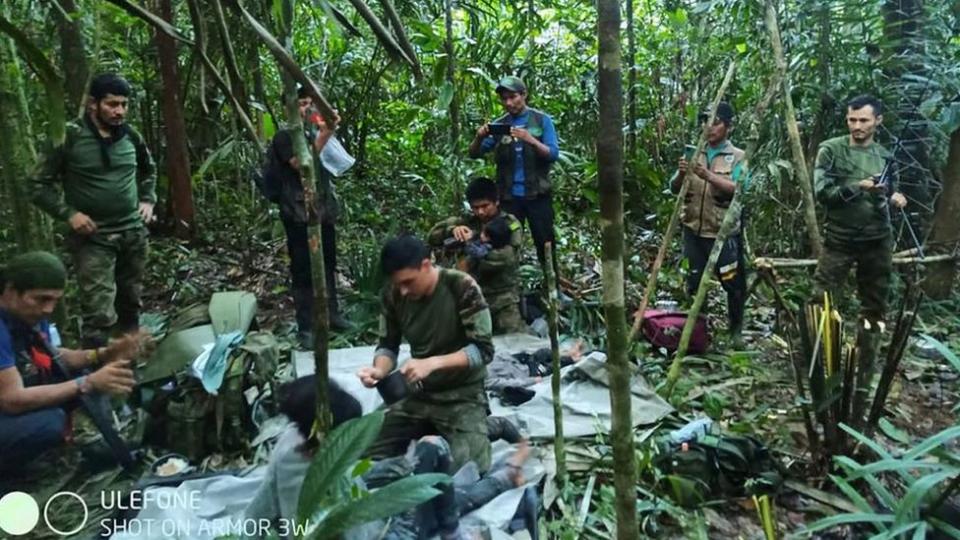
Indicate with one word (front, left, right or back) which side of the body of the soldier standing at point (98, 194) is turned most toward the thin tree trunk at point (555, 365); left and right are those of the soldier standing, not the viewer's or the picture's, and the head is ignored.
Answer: front

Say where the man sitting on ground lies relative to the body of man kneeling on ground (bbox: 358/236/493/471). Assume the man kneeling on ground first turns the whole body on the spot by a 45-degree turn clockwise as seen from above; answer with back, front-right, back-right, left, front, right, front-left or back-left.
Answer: front

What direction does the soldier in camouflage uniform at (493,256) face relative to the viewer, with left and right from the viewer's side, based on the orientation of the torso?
facing the viewer and to the left of the viewer

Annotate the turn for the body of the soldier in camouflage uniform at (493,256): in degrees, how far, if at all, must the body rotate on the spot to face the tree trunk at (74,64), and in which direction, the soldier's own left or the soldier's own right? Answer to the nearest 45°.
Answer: approximately 45° to the soldier's own right

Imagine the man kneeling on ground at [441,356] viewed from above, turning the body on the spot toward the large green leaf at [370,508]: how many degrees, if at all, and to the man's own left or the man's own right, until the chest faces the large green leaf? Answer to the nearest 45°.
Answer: approximately 45° to the man's own left

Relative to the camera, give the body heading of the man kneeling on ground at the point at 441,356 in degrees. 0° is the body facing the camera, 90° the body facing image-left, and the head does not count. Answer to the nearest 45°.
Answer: approximately 45°

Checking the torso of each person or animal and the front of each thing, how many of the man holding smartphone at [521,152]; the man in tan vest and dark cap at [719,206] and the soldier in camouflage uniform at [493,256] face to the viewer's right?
0

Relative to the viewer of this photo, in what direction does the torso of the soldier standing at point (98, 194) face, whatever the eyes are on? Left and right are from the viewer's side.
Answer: facing the viewer and to the right of the viewer

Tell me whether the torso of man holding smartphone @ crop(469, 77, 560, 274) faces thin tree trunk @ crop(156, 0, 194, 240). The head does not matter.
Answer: no

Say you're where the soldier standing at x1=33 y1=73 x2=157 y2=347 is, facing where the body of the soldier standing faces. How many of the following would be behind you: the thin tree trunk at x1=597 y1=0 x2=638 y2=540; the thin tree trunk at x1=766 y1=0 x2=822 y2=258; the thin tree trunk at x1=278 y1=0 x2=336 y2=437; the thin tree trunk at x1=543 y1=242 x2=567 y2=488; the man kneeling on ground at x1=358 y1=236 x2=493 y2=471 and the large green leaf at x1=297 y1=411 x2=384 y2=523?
0

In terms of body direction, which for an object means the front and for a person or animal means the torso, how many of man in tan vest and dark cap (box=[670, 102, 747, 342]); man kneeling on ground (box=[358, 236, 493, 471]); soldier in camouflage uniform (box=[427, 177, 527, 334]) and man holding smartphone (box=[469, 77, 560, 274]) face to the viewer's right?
0

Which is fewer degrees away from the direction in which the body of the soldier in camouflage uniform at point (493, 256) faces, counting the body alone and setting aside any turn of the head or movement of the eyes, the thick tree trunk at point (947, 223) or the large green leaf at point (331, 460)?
the large green leaf

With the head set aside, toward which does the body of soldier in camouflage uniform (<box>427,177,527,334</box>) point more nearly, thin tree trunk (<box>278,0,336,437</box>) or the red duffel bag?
the thin tree trunk
